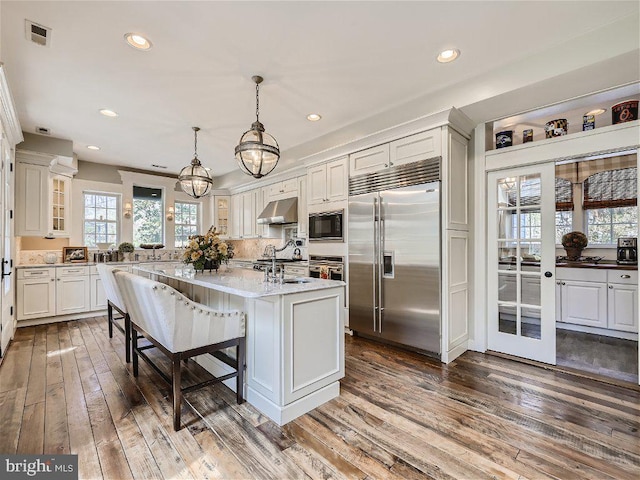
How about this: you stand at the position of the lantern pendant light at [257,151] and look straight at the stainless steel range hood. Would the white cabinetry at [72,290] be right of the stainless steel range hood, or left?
left

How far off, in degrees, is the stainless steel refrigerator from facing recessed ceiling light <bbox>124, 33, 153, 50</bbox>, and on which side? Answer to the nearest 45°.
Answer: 0° — it already faces it

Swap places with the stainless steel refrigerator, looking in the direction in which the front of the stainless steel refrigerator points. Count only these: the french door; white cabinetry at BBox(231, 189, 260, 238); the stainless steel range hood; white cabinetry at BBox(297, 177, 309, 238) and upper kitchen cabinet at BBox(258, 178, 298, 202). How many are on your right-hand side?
4

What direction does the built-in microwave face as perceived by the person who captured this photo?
facing the viewer and to the left of the viewer

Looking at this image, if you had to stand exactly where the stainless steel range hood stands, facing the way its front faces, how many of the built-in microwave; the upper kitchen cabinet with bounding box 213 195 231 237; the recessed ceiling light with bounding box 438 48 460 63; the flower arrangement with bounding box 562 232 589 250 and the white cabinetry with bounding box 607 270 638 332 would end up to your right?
1

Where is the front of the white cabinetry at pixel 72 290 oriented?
toward the camera

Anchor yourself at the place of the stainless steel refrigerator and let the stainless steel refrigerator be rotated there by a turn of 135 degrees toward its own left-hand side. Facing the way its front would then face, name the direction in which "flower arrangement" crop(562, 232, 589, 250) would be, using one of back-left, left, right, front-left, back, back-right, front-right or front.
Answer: front-left

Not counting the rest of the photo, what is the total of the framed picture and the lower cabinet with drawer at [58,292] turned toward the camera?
2

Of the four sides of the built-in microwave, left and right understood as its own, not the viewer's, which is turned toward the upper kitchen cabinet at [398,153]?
left

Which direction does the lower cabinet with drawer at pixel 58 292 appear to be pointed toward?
toward the camera

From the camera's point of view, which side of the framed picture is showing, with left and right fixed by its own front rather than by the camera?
front
